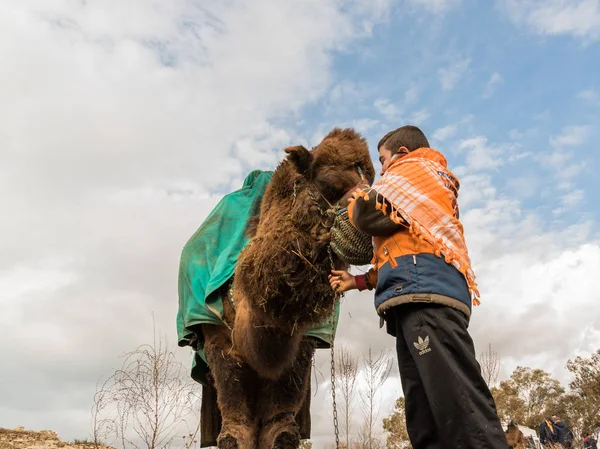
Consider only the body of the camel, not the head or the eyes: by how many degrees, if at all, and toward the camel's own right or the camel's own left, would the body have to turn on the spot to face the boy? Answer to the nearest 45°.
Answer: approximately 45° to the camel's own left

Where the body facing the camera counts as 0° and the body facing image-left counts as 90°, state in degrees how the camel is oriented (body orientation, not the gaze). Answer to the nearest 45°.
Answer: approximately 0°

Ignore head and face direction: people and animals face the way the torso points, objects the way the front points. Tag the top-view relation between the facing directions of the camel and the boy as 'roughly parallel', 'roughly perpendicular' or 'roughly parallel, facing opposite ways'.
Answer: roughly perpendicular

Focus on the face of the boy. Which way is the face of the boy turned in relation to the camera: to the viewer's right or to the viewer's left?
to the viewer's left

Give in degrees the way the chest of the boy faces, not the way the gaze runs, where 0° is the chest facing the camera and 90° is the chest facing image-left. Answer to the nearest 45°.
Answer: approximately 90°

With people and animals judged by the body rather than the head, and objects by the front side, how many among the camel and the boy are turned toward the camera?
1
